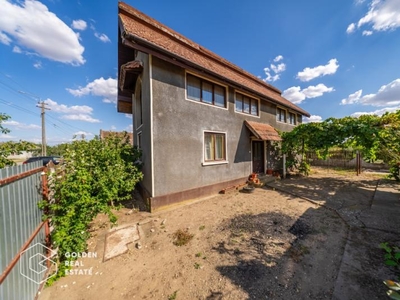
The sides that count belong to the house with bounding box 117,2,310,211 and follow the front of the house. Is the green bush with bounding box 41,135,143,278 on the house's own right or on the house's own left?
on the house's own right

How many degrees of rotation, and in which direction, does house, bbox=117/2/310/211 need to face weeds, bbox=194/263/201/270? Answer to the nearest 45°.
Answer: approximately 45° to its right

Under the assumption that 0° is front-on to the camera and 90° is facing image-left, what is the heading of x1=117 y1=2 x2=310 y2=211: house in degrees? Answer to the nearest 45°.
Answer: approximately 315°

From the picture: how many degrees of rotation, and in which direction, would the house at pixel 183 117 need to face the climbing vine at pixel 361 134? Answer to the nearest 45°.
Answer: approximately 45° to its left

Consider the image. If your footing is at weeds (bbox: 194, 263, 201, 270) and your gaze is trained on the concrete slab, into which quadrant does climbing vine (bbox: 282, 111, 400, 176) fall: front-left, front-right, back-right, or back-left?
back-right

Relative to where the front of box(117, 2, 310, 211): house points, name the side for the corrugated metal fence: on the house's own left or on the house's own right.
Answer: on the house's own right
